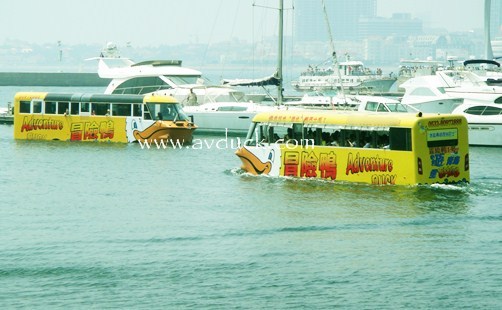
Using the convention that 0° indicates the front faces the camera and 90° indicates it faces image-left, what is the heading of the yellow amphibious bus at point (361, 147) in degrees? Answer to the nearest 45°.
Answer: approximately 135°
